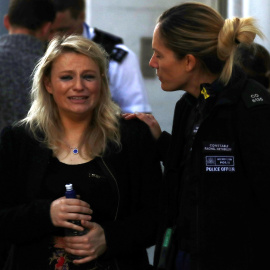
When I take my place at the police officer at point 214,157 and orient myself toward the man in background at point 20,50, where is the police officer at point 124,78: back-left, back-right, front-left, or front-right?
front-right

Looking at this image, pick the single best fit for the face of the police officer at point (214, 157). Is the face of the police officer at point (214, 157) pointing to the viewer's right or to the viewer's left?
to the viewer's left

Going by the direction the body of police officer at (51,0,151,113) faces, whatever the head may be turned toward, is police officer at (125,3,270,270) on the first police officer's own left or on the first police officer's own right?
on the first police officer's own left

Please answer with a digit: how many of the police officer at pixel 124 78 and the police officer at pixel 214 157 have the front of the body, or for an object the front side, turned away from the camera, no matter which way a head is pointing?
0
